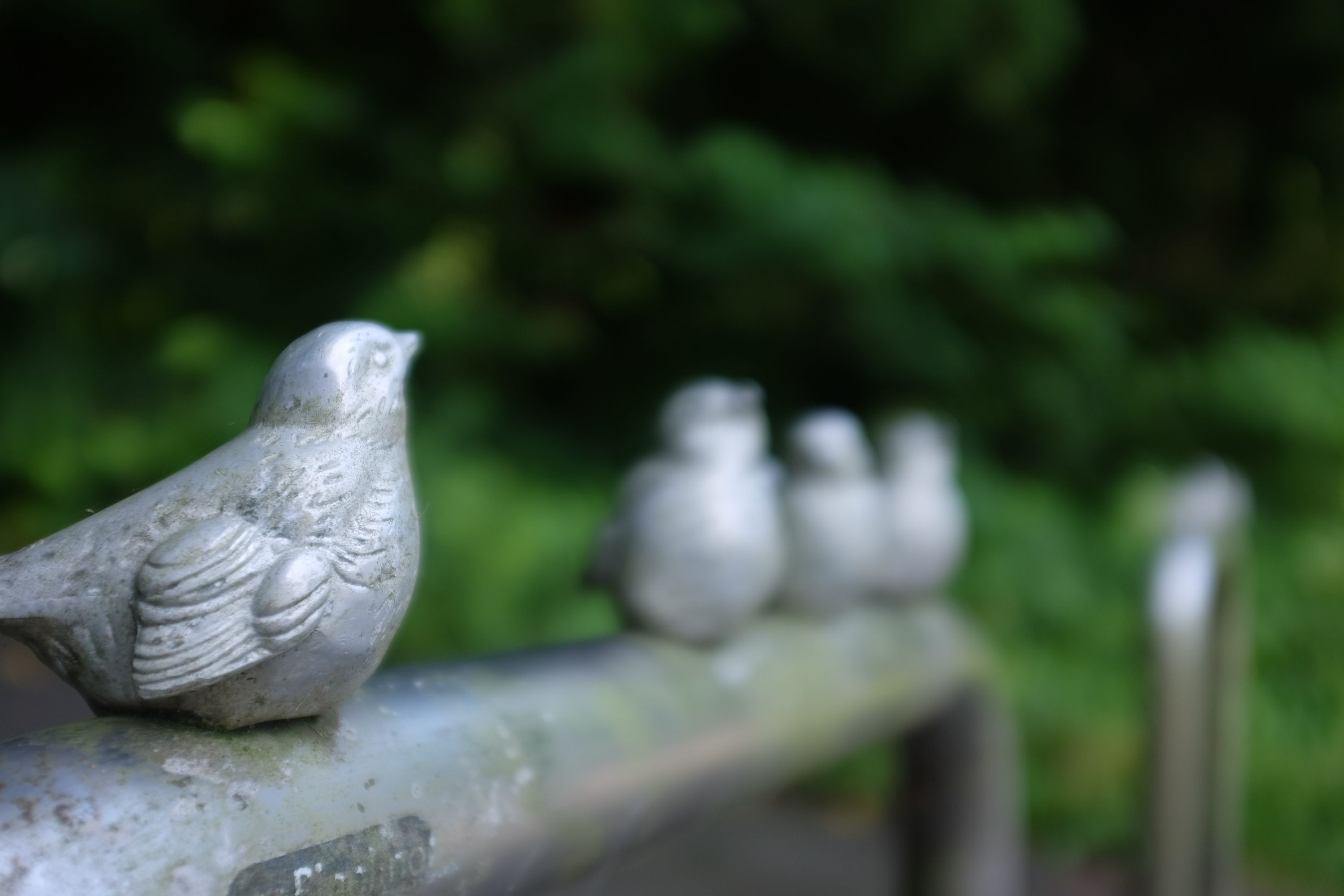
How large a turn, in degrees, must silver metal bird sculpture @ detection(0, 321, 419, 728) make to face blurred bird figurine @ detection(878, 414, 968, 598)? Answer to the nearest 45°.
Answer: approximately 45° to its left

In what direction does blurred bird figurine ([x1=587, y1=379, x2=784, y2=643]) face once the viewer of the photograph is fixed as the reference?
facing the viewer and to the right of the viewer

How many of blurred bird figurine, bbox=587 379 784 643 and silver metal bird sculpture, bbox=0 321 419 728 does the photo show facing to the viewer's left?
0

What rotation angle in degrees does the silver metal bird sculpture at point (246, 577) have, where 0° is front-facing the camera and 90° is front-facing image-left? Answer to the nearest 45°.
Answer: approximately 270°
